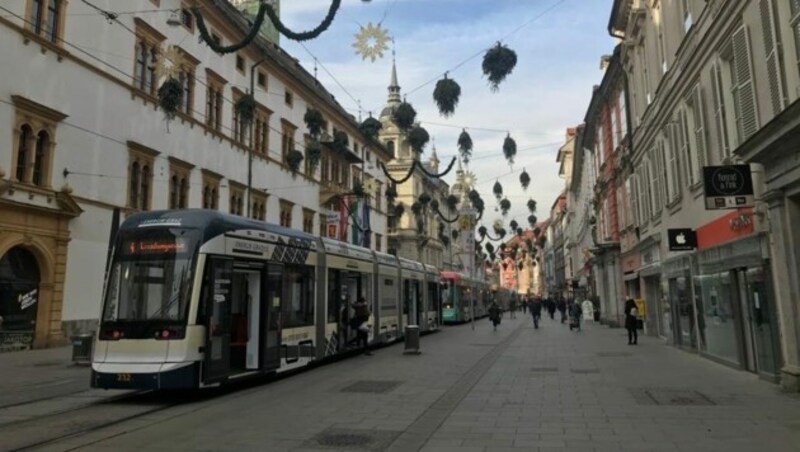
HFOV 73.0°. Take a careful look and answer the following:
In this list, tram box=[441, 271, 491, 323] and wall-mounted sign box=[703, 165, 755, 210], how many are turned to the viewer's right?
0

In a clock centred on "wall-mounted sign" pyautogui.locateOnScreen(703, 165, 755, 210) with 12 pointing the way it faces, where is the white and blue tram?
The white and blue tram is roughly at 2 o'clock from the wall-mounted sign.

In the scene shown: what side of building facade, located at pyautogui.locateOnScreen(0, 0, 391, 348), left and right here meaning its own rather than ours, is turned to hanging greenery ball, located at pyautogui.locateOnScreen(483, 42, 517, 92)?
front

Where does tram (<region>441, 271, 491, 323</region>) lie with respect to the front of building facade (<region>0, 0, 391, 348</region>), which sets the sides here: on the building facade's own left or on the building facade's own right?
on the building facade's own left

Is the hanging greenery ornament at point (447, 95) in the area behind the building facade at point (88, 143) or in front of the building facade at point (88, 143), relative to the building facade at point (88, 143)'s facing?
in front

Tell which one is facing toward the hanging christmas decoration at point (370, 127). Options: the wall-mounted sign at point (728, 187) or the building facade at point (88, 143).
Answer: the building facade

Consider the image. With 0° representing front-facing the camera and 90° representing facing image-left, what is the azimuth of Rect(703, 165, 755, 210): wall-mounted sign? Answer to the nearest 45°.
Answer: approximately 0°

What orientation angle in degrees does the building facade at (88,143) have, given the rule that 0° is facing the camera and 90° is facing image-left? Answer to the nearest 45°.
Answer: approximately 315°

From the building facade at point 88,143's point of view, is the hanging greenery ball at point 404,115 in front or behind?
in front

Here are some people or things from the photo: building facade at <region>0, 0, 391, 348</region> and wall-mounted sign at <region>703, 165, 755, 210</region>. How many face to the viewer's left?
0
